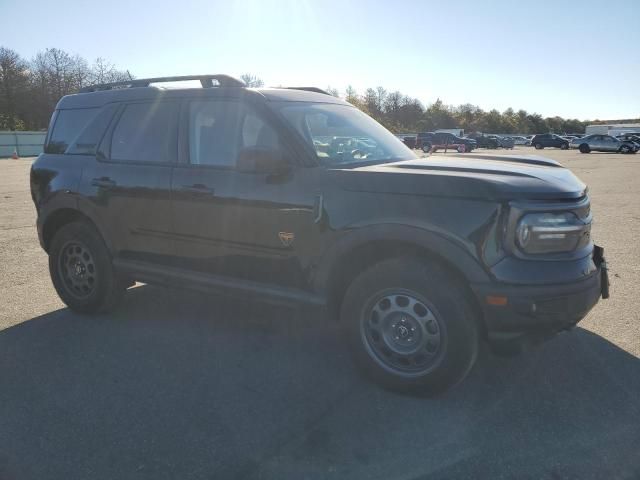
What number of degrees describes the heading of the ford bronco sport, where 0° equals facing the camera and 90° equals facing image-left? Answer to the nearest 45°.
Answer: approximately 315°
